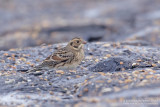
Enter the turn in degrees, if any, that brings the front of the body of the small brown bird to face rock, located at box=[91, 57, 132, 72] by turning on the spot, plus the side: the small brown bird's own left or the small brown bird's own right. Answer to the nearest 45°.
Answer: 0° — it already faces it

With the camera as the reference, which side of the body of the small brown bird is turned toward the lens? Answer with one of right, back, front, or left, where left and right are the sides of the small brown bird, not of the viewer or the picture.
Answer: right
